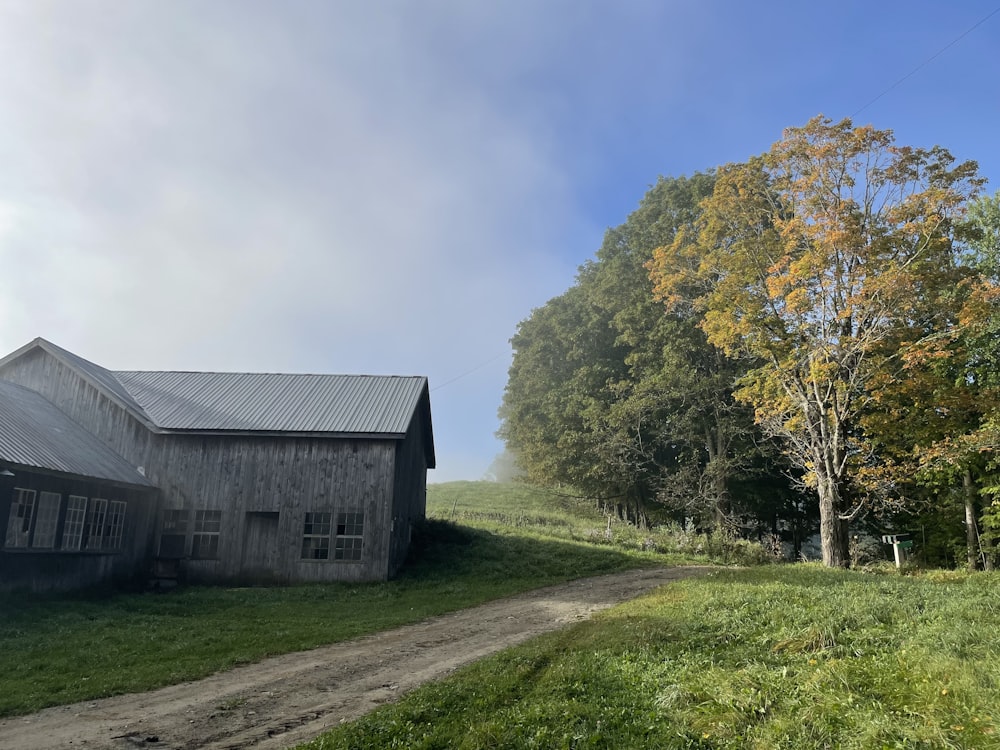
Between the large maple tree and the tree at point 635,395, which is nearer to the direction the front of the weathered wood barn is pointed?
the large maple tree

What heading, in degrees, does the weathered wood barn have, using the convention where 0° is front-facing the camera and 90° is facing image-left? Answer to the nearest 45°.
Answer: approximately 0°

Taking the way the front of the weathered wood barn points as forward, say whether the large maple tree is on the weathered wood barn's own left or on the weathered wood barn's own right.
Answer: on the weathered wood barn's own left

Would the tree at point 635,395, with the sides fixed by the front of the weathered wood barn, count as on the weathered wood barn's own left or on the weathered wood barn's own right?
on the weathered wood barn's own left

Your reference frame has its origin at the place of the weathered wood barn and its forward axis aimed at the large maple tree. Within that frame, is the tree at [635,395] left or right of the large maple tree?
left
